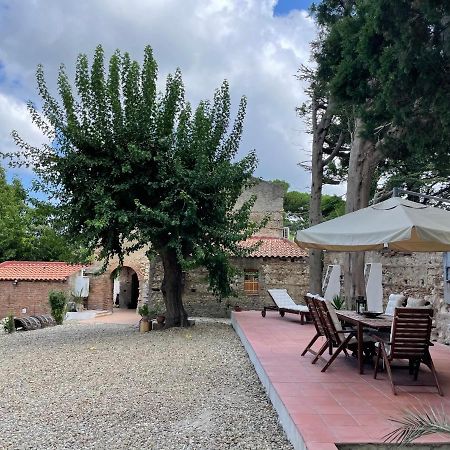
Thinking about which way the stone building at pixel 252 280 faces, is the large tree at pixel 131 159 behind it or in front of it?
in front

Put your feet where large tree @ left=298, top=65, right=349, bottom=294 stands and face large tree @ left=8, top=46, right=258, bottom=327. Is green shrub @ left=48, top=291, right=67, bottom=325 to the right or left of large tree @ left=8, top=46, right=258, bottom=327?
right

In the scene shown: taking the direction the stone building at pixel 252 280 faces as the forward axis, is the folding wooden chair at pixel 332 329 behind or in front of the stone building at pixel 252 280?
in front

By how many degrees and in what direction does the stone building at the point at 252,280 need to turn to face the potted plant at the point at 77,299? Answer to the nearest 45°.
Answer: approximately 135° to its right

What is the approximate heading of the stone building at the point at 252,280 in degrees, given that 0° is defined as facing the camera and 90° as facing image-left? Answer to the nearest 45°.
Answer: approximately 0°

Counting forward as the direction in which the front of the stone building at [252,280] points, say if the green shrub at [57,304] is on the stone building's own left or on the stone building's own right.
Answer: on the stone building's own right

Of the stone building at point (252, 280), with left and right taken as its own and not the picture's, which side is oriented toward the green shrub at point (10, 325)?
right

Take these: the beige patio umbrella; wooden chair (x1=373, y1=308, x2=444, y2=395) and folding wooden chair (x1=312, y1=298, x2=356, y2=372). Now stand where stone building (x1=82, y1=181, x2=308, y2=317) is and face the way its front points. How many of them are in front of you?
3

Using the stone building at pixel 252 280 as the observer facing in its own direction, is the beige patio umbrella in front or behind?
in front
